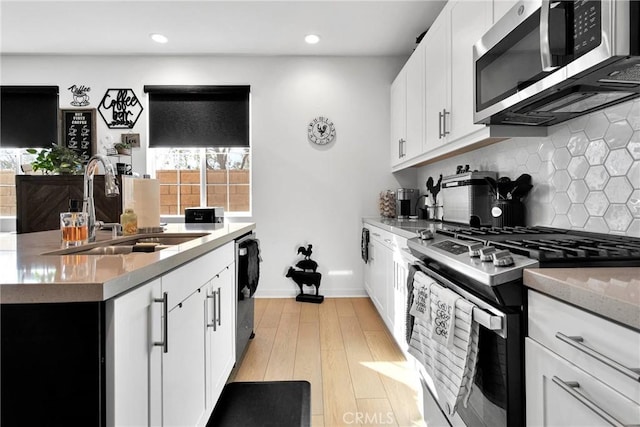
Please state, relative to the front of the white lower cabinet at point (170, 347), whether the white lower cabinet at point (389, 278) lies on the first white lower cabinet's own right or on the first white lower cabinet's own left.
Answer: on the first white lower cabinet's own left

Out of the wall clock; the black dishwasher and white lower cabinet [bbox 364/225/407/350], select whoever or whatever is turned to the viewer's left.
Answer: the white lower cabinet

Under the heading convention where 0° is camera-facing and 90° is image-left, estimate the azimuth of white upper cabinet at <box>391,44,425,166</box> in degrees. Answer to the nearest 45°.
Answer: approximately 90°
